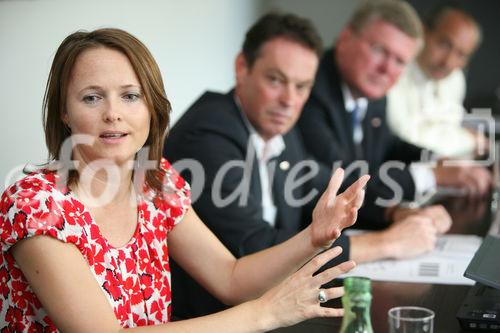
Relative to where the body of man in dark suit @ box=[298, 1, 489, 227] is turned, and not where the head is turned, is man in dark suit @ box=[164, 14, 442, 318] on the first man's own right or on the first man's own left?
on the first man's own right

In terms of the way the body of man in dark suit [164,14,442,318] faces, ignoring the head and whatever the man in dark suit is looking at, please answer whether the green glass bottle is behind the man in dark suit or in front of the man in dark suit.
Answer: in front

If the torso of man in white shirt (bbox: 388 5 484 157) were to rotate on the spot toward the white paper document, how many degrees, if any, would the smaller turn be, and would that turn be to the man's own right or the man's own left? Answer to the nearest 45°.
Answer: approximately 45° to the man's own right

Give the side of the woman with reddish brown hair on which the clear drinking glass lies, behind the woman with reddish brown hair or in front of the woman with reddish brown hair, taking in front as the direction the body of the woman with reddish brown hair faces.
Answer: in front

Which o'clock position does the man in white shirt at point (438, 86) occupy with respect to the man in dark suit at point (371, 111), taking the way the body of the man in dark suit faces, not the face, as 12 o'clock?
The man in white shirt is roughly at 8 o'clock from the man in dark suit.

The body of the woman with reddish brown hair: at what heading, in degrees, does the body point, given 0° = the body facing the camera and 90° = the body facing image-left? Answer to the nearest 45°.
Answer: approximately 315°
